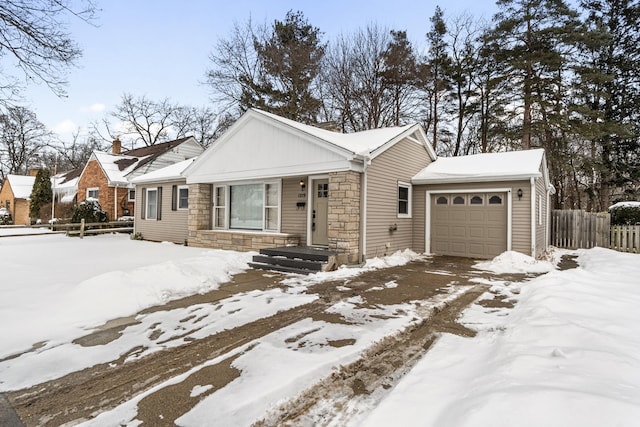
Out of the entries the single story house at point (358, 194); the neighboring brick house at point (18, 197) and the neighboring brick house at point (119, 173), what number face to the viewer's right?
0

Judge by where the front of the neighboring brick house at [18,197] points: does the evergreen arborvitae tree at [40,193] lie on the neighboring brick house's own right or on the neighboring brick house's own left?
on the neighboring brick house's own left

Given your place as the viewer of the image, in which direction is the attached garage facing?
facing the viewer

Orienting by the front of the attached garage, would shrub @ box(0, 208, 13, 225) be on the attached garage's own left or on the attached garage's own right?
on the attached garage's own right

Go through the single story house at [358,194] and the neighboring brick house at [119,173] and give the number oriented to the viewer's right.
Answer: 0

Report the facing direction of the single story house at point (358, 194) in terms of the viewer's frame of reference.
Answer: facing the viewer and to the left of the viewer

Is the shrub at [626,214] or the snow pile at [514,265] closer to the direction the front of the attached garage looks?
the snow pile

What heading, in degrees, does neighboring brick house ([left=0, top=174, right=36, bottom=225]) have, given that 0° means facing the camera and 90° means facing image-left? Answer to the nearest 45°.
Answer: approximately 45°

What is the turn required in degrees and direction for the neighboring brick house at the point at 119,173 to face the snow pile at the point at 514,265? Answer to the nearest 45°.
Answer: approximately 90° to its left

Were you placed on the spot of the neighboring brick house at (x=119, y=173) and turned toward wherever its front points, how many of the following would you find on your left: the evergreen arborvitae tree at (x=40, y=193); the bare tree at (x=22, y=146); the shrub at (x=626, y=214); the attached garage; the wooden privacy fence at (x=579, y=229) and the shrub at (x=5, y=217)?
3

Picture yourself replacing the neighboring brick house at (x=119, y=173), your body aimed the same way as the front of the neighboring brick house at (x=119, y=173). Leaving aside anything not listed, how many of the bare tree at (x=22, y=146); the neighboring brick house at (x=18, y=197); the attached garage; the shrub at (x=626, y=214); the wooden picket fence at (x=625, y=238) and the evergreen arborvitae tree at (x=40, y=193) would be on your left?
3

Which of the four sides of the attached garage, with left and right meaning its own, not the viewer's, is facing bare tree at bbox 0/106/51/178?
right

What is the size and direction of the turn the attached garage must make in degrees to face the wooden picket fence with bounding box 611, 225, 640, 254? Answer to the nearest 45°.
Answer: approximately 135° to its left

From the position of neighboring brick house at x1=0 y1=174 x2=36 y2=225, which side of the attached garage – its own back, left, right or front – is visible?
right
